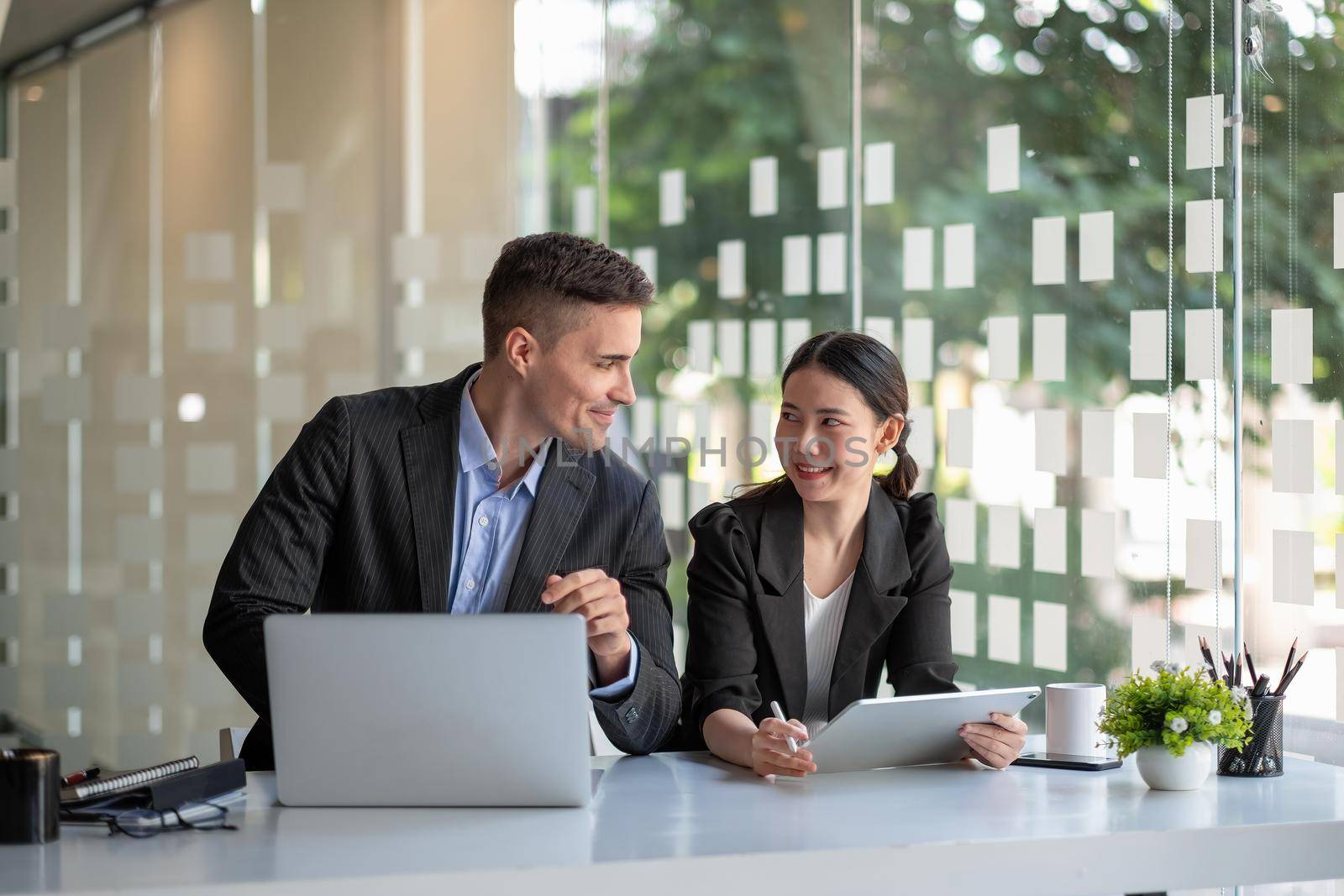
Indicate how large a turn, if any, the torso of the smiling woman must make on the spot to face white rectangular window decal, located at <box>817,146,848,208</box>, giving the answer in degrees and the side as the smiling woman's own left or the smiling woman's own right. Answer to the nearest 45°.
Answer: approximately 180°

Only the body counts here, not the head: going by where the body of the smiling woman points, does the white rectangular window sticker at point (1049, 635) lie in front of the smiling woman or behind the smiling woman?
behind

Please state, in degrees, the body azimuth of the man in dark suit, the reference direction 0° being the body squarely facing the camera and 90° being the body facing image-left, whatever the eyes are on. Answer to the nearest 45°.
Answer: approximately 0°

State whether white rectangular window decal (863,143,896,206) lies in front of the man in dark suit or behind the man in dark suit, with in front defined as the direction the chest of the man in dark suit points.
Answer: behind

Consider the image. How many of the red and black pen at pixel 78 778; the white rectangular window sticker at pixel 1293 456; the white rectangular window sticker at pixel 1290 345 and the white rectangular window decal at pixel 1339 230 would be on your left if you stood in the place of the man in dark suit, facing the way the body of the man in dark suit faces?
3

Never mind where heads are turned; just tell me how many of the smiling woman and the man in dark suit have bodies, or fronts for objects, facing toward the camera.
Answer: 2

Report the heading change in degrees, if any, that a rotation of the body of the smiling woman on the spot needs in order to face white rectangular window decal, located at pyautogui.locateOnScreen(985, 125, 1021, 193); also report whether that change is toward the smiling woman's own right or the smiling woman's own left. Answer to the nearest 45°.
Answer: approximately 180°

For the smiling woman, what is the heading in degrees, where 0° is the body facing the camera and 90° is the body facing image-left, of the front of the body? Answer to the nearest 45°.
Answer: approximately 0°
